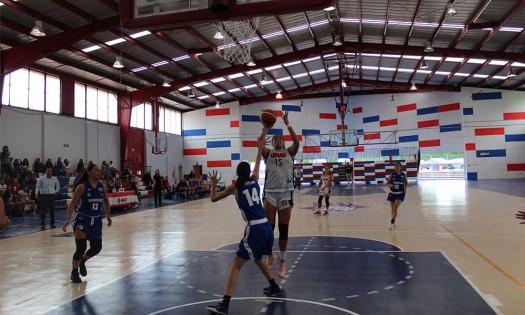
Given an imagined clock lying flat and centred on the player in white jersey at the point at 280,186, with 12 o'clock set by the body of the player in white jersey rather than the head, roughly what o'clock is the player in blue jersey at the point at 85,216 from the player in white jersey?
The player in blue jersey is roughly at 3 o'clock from the player in white jersey.

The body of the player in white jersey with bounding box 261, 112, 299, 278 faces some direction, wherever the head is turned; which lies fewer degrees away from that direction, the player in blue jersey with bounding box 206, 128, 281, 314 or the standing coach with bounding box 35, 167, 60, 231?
the player in blue jersey

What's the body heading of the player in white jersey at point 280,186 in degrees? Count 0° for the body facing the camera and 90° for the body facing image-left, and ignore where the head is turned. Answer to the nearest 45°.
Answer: approximately 0°

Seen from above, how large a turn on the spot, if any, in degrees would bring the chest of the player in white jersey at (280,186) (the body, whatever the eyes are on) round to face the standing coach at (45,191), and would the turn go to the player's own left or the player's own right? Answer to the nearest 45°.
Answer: approximately 135° to the player's own right

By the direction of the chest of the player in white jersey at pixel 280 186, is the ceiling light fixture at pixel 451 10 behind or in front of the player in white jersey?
behind

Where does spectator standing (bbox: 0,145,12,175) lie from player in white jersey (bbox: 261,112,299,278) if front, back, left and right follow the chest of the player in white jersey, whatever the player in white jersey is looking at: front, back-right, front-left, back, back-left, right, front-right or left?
back-right

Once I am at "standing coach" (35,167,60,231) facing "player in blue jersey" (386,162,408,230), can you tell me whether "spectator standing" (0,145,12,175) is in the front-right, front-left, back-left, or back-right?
back-left

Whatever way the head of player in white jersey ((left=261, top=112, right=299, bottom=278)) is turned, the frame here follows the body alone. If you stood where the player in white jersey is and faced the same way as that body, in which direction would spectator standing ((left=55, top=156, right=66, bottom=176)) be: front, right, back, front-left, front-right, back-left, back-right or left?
back-right

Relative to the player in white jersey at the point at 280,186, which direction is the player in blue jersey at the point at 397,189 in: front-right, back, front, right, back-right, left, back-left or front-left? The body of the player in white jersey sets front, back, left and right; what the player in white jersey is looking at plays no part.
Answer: back-left

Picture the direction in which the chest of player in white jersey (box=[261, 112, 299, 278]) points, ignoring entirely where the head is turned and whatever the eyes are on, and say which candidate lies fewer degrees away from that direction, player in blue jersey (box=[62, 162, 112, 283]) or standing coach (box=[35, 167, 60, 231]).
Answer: the player in blue jersey
